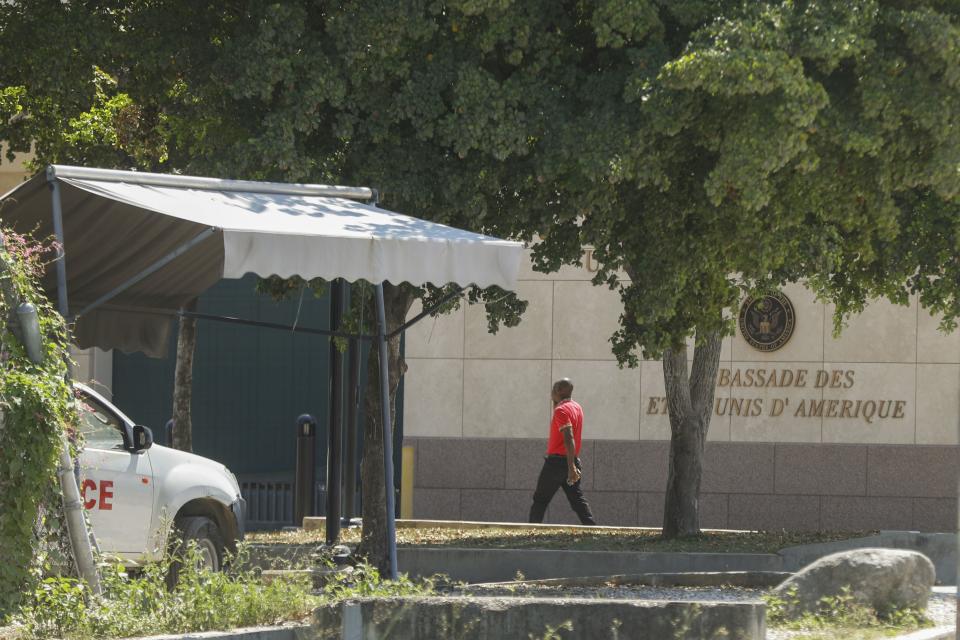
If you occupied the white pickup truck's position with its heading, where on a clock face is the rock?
The rock is roughly at 1 o'clock from the white pickup truck.

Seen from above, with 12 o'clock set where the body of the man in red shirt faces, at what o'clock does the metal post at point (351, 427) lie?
The metal post is roughly at 11 o'clock from the man in red shirt.

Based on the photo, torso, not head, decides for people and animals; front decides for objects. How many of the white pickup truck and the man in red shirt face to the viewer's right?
1

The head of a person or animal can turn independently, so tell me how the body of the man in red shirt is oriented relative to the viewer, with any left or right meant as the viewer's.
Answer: facing to the left of the viewer

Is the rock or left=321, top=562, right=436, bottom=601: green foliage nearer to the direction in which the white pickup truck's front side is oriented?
the rock

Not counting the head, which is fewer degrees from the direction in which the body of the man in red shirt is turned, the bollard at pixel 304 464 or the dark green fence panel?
the bollard

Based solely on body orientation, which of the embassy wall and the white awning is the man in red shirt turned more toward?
the white awning

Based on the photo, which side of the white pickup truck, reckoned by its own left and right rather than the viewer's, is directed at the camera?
right

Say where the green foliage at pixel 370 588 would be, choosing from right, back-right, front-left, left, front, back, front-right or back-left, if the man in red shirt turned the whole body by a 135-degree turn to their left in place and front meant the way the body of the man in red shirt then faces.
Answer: front-right

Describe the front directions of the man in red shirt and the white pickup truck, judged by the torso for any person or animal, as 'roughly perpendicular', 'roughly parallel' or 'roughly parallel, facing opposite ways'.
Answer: roughly parallel, facing opposite ways
